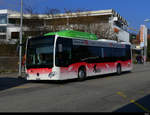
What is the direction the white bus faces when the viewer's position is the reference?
facing the viewer and to the left of the viewer
